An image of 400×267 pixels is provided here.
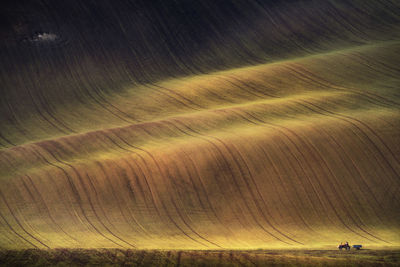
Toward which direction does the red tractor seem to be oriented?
to the viewer's left
